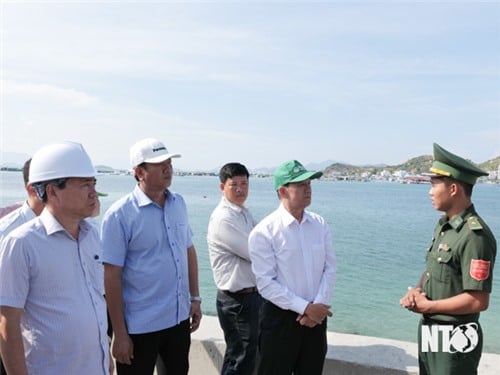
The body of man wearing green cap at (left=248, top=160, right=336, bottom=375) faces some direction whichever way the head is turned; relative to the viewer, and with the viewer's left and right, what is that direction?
facing the viewer and to the right of the viewer

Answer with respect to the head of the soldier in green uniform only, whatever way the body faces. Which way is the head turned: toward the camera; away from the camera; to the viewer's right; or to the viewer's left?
to the viewer's left

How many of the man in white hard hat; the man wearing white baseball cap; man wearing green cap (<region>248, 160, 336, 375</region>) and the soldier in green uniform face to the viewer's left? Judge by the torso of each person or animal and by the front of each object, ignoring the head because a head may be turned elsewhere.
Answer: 1

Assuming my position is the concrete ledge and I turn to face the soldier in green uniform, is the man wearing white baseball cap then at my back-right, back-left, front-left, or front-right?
back-right

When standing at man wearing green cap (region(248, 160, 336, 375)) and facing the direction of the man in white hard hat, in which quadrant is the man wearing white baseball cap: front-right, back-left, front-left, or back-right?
front-right

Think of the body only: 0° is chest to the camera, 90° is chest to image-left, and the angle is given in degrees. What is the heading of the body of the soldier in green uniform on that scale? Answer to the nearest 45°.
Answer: approximately 90°

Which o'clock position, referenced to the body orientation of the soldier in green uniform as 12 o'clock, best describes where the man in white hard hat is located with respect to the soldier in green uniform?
The man in white hard hat is roughly at 11 o'clock from the soldier in green uniform.

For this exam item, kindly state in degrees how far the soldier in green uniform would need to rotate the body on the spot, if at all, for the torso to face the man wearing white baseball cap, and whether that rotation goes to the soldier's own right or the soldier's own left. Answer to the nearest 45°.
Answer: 0° — they already face them

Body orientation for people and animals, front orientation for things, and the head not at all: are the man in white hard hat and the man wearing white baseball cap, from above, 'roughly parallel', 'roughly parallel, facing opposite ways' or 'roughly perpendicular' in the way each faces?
roughly parallel

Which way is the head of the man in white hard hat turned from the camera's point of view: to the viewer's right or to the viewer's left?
to the viewer's right

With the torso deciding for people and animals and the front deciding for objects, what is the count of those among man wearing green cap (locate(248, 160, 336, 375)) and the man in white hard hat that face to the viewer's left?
0

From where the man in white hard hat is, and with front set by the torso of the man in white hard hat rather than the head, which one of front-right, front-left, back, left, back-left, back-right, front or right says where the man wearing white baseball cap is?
left

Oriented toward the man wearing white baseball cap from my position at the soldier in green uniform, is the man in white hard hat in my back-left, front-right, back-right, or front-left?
front-left

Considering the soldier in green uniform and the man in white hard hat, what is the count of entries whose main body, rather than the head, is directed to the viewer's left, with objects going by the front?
1

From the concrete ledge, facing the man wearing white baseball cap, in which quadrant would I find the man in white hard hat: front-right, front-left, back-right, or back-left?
front-left

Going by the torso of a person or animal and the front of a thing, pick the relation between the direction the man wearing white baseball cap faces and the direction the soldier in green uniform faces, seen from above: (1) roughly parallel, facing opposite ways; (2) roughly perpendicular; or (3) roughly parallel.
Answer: roughly parallel, facing opposite ways
